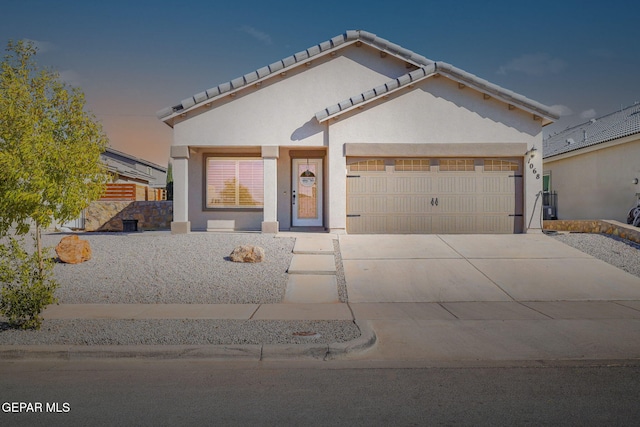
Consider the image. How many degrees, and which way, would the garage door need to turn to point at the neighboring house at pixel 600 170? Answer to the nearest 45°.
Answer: approximately 135° to its left

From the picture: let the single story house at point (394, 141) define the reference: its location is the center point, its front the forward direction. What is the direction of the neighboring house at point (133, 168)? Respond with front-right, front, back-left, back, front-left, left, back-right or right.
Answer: back-right

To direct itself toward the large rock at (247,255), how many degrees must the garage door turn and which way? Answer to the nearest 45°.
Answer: approximately 45° to its right

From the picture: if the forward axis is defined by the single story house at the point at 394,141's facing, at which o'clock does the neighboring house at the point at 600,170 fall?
The neighboring house is roughly at 8 o'clock from the single story house.

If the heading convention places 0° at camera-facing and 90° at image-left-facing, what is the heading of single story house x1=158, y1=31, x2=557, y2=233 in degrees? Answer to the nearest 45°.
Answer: approximately 0°

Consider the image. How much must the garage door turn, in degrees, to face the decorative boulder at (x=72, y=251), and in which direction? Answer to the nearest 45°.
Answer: approximately 45° to its right

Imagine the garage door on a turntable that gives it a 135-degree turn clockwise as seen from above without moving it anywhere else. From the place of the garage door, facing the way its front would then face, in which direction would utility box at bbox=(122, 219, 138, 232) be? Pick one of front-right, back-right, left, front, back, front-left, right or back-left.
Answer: front-left

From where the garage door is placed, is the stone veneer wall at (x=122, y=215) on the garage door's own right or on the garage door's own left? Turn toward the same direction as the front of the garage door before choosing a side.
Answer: on the garage door's own right

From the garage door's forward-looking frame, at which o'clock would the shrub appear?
The shrub is roughly at 1 o'clock from the garage door.

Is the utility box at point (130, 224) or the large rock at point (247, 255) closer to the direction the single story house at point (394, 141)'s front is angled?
the large rock

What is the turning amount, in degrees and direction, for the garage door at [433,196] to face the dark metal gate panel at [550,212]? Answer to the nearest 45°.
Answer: approximately 135° to its left

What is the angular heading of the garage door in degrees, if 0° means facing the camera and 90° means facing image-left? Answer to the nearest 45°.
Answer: approximately 0°

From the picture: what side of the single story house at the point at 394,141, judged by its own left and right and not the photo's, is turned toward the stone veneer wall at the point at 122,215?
right
